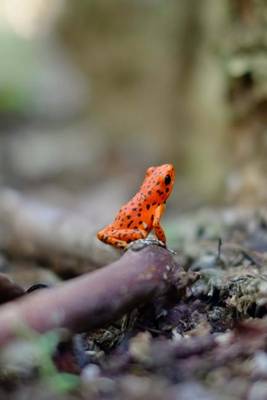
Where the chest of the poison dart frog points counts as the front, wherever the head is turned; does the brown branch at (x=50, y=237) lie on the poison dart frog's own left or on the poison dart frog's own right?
on the poison dart frog's own left

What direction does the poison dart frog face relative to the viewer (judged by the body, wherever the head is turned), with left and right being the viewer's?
facing away from the viewer and to the right of the viewer
